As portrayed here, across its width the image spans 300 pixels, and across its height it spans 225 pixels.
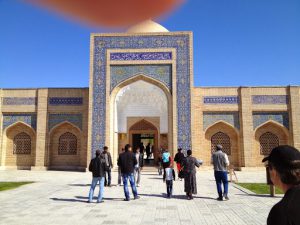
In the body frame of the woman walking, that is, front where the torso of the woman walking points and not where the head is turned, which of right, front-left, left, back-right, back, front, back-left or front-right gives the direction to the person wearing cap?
back

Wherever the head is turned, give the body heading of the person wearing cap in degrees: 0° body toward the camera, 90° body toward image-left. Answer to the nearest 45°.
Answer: approximately 135°

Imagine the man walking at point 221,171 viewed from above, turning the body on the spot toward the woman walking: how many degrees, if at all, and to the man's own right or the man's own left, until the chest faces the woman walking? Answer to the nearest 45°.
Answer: approximately 90° to the man's own left

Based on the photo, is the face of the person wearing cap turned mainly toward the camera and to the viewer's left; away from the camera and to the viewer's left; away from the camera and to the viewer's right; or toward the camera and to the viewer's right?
away from the camera and to the viewer's left

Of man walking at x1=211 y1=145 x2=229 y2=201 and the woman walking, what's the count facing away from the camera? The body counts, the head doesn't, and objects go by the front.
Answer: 2

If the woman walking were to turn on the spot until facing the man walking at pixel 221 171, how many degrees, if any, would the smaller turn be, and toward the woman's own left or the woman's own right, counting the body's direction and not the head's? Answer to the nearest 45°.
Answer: approximately 90° to the woman's own right

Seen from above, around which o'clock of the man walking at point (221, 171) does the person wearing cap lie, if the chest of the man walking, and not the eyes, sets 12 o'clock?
The person wearing cap is roughly at 6 o'clock from the man walking.

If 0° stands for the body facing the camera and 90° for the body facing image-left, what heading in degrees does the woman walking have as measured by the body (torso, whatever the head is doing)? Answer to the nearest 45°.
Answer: approximately 180°

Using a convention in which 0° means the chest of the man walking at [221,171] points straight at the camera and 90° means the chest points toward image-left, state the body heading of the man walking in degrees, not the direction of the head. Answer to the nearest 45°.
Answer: approximately 180°

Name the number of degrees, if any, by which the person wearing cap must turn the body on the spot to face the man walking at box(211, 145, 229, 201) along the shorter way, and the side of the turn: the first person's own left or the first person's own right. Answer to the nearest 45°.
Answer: approximately 45° to the first person's own right
